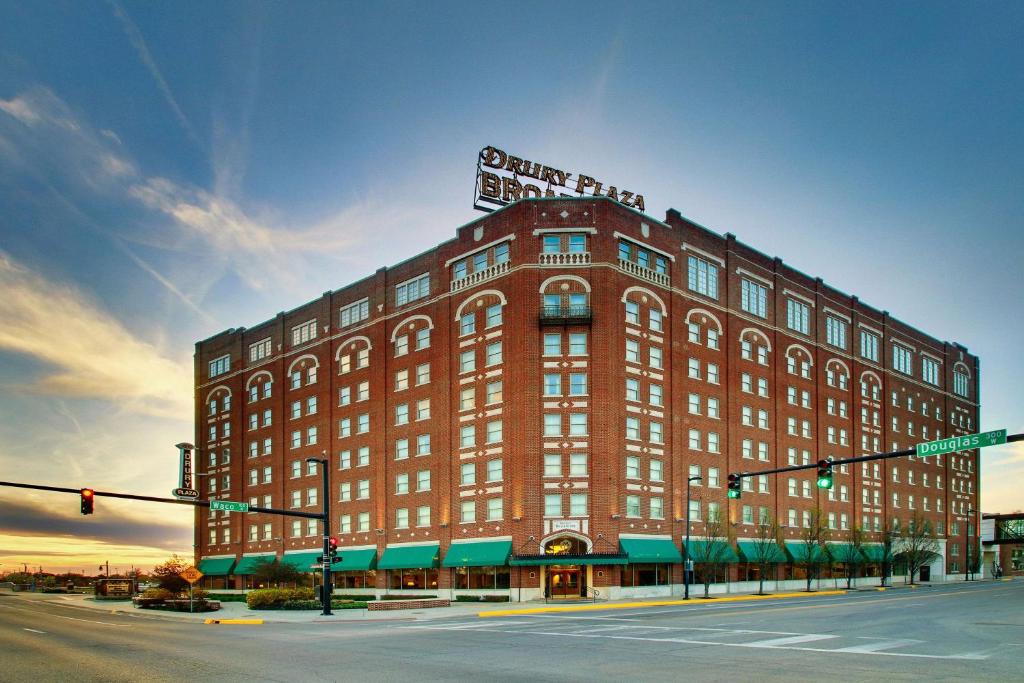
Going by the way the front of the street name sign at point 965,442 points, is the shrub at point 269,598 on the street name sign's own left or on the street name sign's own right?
on the street name sign's own right

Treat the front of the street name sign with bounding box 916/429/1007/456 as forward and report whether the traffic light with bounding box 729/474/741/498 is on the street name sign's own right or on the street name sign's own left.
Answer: on the street name sign's own right

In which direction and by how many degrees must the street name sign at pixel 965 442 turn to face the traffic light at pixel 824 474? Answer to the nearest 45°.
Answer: approximately 90° to its right

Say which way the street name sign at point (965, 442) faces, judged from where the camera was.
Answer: facing the viewer and to the left of the viewer
